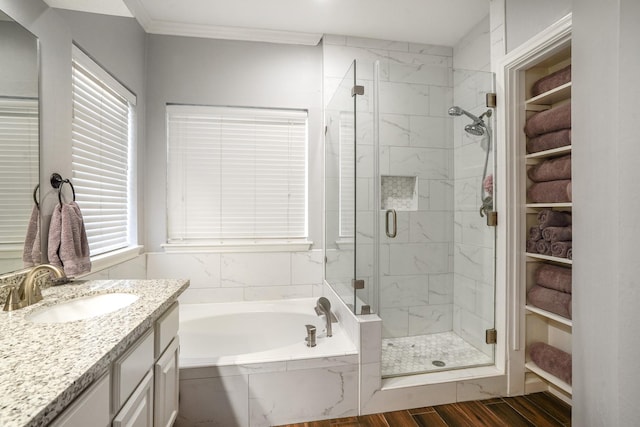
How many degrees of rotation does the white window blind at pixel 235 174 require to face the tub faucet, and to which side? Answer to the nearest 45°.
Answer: approximately 45° to its left

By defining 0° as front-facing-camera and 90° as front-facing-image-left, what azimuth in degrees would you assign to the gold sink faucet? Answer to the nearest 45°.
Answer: approximately 315°

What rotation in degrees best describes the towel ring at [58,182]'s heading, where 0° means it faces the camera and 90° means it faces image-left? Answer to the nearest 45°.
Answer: approximately 315°

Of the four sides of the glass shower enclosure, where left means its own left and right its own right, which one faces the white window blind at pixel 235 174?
right

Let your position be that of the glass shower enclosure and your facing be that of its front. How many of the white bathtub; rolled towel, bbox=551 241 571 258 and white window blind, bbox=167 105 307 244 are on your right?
2

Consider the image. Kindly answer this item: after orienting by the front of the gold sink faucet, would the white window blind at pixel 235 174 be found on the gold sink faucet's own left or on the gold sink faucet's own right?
on the gold sink faucet's own left

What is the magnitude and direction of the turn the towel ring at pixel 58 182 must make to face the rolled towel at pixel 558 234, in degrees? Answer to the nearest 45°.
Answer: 0° — it already faces it

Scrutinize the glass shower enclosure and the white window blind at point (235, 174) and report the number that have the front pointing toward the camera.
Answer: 2

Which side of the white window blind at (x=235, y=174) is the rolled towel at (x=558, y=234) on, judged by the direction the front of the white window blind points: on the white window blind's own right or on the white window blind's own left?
on the white window blind's own left

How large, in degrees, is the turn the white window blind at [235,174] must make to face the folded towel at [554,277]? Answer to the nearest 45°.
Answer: approximately 45° to its left

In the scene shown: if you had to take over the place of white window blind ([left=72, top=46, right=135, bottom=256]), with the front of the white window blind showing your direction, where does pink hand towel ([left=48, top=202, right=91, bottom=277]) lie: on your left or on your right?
on your right

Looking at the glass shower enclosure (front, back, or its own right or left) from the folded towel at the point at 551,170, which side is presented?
left

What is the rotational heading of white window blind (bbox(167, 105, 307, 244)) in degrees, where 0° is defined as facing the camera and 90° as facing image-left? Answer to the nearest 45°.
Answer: approximately 0°
